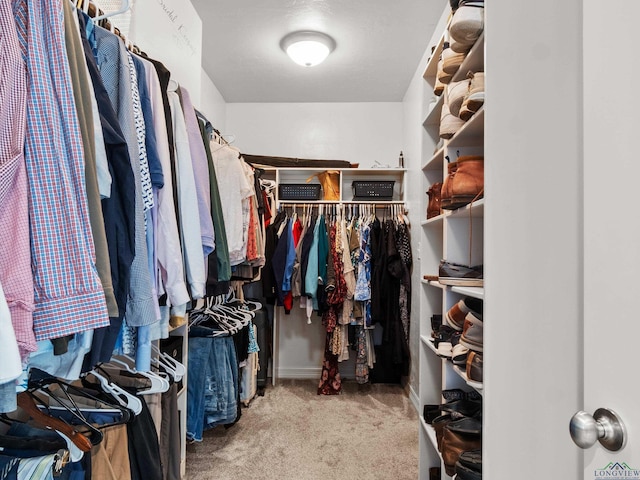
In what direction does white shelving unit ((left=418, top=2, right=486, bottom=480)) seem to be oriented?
to the viewer's left

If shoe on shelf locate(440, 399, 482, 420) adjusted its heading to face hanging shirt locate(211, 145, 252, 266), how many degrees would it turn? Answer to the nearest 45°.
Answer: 0° — it already faces it

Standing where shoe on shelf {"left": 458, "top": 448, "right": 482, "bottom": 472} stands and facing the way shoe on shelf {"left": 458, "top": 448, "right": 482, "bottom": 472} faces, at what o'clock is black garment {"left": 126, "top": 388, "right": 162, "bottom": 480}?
The black garment is roughly at 11 o'clock from the shoe on shelf.

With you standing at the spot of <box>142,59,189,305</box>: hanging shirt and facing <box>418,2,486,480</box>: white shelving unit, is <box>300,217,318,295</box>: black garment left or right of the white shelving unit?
left

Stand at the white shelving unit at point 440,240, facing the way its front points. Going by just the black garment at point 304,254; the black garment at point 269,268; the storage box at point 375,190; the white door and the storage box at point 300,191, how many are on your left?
1

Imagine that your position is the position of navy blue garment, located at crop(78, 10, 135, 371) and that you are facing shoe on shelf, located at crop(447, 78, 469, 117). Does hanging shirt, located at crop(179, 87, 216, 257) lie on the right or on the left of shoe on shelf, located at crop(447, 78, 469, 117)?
left

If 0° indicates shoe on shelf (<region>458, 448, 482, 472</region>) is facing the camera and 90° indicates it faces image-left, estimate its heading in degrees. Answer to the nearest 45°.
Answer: approximately 90°

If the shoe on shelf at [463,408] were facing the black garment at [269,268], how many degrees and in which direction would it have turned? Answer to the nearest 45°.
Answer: approximately 45° to its right

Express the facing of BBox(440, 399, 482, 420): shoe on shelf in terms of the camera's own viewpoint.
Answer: facing to the left of the viewer

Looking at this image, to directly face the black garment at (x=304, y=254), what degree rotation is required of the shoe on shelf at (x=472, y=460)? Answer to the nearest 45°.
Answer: approximately 45° to its right

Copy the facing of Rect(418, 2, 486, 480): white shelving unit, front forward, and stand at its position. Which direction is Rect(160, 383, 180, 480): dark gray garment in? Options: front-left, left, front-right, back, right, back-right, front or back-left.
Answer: front-left

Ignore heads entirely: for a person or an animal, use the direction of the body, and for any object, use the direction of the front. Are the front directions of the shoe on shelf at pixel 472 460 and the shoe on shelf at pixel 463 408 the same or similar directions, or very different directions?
same or similar directions
